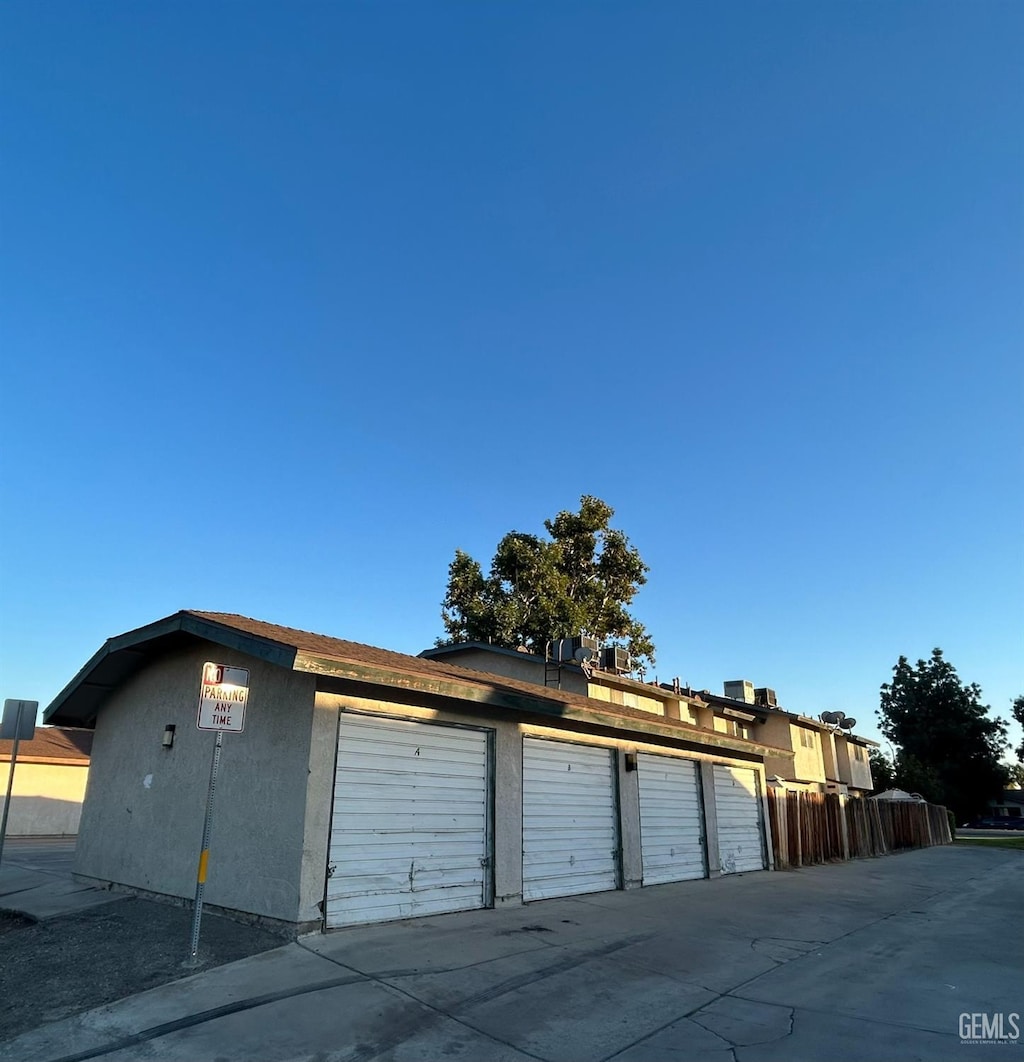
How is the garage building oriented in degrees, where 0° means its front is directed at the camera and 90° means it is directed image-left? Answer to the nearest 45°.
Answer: approximately 315°

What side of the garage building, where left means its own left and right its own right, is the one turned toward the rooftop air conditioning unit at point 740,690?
left

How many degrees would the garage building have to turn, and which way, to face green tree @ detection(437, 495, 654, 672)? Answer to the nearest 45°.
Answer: approximately 135° to its left

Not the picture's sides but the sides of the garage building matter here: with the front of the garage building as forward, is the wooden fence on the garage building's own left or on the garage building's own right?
on the garage building's own left

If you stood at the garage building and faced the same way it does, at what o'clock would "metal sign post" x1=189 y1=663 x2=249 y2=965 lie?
The metal sign post is roughly at 2 o'clock from the garage building.

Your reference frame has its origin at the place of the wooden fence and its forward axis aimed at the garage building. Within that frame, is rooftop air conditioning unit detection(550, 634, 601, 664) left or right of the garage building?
right
